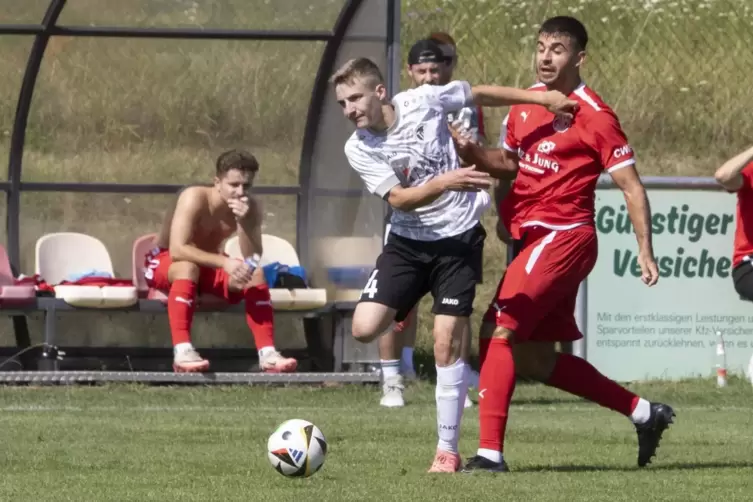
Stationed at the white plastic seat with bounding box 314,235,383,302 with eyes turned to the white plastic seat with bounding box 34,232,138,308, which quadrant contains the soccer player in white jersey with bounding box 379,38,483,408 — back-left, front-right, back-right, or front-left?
back-left

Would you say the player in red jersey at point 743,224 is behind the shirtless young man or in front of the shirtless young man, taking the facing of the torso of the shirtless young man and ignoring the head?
in front

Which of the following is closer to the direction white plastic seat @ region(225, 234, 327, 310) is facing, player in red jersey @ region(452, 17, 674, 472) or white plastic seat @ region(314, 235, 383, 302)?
the player in red jersey

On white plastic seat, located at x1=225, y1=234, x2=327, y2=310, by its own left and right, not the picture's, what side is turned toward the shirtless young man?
right

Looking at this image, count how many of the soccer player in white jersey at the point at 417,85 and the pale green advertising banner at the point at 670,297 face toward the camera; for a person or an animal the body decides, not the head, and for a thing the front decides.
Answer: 2

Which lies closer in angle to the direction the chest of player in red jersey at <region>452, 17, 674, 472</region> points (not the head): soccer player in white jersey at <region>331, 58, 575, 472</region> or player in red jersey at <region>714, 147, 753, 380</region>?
the soccer player in white jersey

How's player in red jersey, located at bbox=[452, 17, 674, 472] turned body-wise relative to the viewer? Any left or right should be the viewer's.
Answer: facing the viewer and to the left of the viewer

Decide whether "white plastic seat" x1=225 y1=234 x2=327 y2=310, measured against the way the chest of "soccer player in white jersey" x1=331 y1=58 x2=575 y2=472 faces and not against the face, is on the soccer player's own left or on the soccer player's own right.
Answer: on the soccer player's own right
